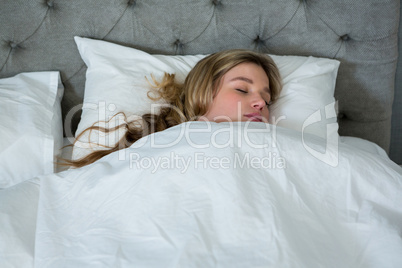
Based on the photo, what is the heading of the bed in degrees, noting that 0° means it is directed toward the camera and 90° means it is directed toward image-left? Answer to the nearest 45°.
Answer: approximately 0°
